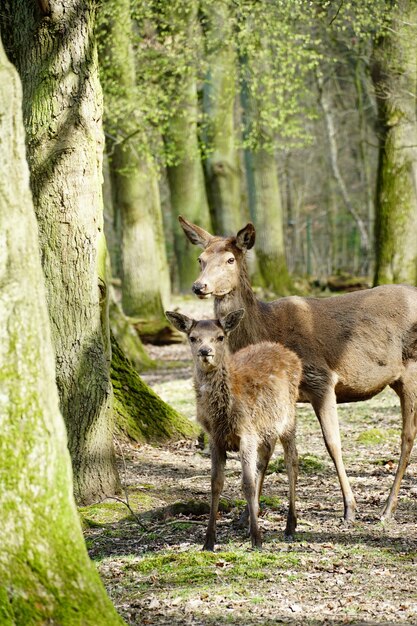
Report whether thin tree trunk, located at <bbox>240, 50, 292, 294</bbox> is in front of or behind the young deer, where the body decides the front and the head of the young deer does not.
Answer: behind

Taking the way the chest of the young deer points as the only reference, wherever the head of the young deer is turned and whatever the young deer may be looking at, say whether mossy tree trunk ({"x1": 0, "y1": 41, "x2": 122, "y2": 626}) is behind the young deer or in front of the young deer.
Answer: in front

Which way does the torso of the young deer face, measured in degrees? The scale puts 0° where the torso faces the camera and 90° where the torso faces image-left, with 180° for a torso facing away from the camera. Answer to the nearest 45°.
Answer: approximately 45°

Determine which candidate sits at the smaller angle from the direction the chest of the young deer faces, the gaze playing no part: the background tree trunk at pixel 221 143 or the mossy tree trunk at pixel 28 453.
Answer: the mossy tree trunk

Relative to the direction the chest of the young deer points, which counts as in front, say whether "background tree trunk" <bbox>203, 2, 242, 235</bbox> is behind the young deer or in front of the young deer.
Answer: behind

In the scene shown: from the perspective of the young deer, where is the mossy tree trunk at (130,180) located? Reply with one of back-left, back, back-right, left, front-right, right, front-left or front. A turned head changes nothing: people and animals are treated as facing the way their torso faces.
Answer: back-right
